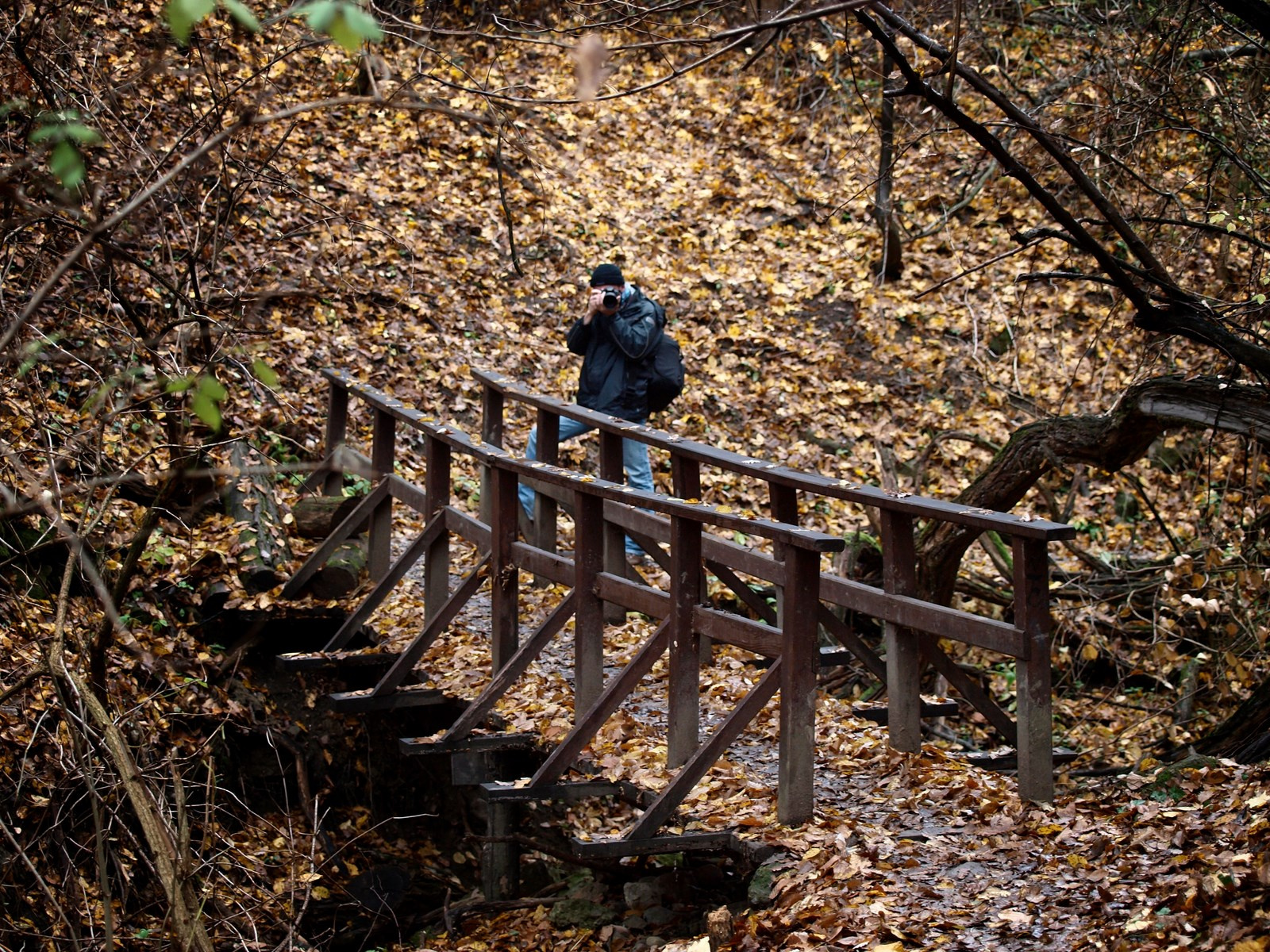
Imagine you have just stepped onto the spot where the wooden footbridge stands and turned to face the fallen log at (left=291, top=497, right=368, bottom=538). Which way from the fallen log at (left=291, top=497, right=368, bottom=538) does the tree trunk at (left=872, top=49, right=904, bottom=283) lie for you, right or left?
right

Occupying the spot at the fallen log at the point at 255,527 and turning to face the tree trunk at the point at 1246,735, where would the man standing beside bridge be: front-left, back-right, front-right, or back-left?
front-left

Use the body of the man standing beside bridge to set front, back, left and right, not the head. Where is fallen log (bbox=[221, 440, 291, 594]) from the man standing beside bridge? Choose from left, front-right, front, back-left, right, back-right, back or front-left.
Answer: right

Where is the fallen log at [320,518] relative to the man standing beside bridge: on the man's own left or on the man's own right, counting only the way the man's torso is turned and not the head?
on the man's own right

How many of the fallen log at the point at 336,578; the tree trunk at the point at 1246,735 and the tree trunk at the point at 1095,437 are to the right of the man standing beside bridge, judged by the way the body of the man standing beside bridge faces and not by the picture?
1

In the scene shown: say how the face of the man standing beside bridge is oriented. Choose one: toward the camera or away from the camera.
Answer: toward the camera

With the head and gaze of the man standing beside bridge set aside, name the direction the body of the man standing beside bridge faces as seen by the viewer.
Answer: toward the camera

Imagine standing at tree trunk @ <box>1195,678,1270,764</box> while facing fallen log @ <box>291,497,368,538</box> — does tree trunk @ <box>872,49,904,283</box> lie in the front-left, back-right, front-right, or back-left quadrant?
front-right

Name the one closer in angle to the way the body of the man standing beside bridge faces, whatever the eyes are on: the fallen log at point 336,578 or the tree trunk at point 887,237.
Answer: the fallen log

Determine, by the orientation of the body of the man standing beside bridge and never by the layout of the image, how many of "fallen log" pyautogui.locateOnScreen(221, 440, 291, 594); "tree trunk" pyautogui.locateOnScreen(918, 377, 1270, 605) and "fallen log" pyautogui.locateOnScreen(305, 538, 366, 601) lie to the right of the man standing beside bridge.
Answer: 2

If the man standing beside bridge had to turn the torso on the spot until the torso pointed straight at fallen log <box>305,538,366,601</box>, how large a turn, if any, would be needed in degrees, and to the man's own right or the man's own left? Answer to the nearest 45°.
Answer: approximately 90° to the man's own right

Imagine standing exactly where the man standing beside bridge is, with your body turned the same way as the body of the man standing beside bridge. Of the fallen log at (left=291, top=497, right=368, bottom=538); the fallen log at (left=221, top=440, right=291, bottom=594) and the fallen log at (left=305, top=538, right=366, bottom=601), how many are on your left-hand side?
0
